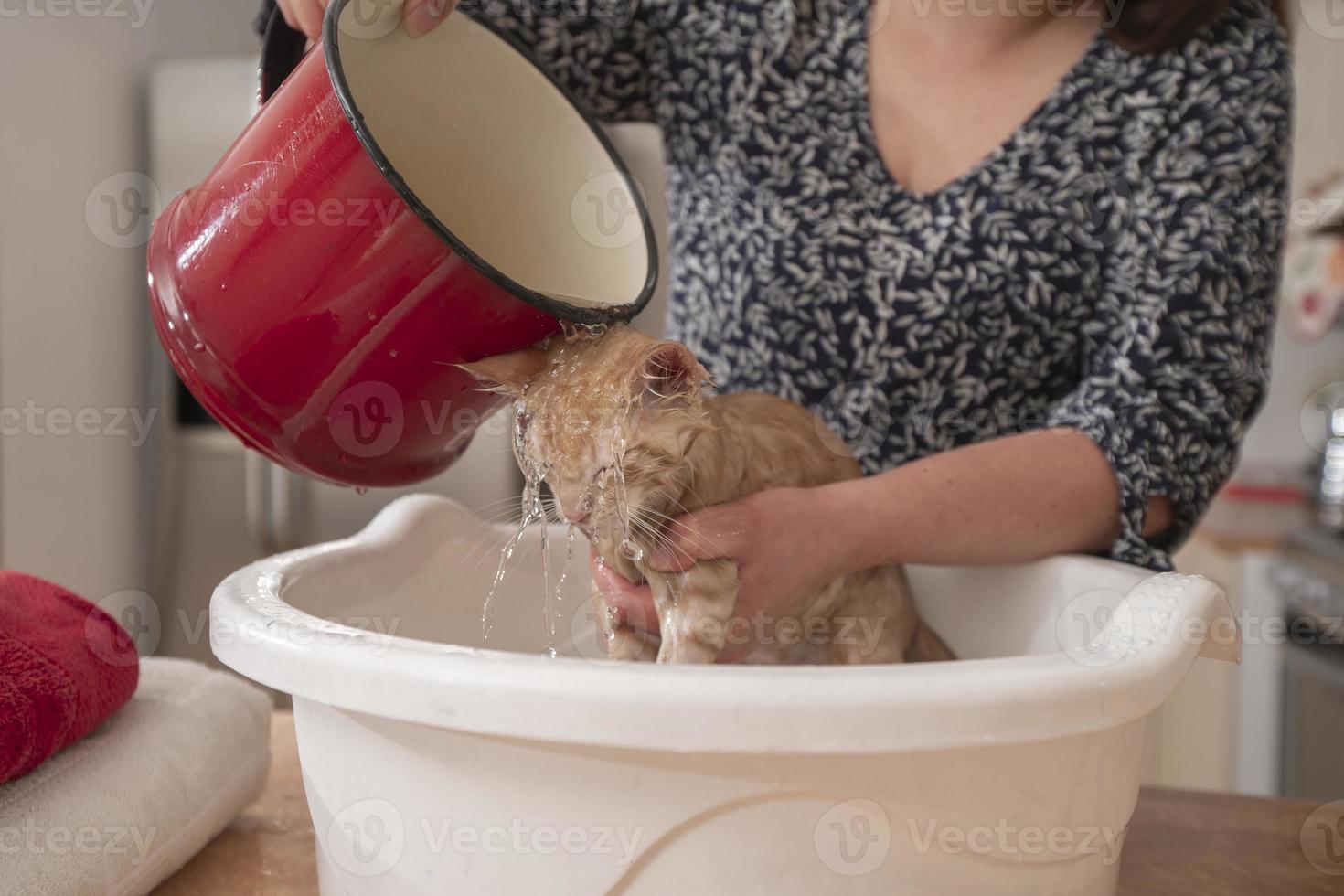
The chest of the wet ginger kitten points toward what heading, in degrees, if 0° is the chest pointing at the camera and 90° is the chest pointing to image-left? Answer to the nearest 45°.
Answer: approximately 45°
